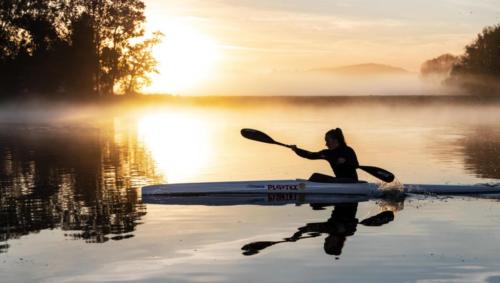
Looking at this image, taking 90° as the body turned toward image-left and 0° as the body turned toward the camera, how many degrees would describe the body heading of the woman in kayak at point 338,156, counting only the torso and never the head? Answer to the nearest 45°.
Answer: approximately 90°

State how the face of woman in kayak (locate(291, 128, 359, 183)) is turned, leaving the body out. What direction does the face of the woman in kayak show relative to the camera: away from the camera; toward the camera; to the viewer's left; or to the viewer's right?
to the viewer's left

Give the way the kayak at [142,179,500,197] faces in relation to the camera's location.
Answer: facing to the left of the viewer
